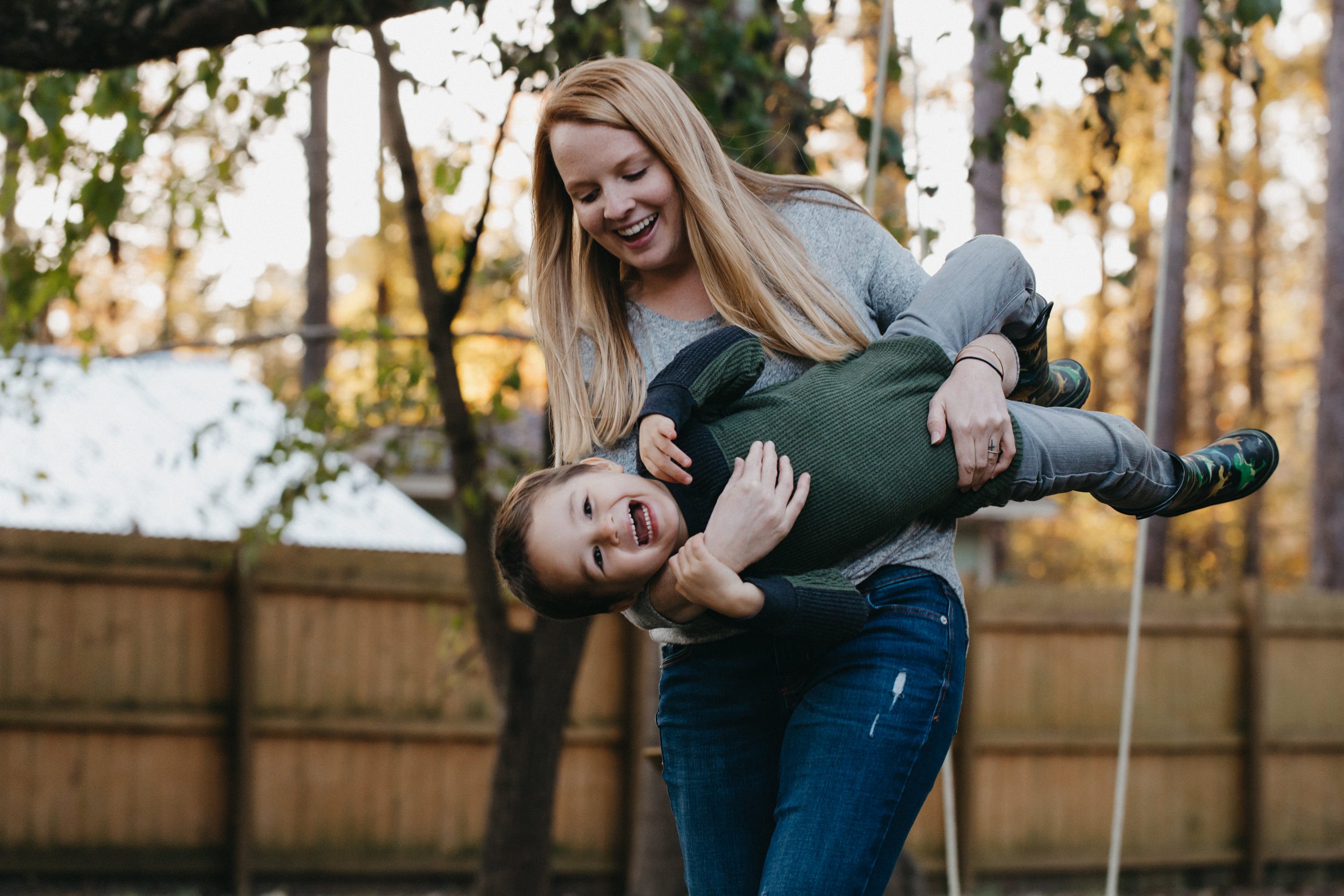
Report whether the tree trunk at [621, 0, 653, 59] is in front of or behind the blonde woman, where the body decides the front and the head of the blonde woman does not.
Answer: behind

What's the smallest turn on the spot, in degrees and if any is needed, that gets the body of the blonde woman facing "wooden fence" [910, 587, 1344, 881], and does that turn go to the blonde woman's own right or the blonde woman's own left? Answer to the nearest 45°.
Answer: approximately 180°

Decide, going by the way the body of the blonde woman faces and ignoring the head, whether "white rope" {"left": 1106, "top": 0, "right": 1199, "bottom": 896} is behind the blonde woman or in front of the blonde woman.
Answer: behind

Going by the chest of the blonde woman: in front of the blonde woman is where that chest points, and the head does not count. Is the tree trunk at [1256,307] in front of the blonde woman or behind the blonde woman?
behind

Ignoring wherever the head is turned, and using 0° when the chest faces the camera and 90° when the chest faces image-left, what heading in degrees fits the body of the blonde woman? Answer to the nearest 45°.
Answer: approximately 0°

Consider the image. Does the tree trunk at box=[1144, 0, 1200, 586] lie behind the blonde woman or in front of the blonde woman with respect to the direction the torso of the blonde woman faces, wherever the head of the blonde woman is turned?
behind

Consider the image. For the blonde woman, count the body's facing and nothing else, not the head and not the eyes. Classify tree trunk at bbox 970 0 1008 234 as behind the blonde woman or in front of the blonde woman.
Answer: behind

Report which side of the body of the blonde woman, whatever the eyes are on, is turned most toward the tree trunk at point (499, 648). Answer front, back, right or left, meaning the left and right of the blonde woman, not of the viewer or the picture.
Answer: back
